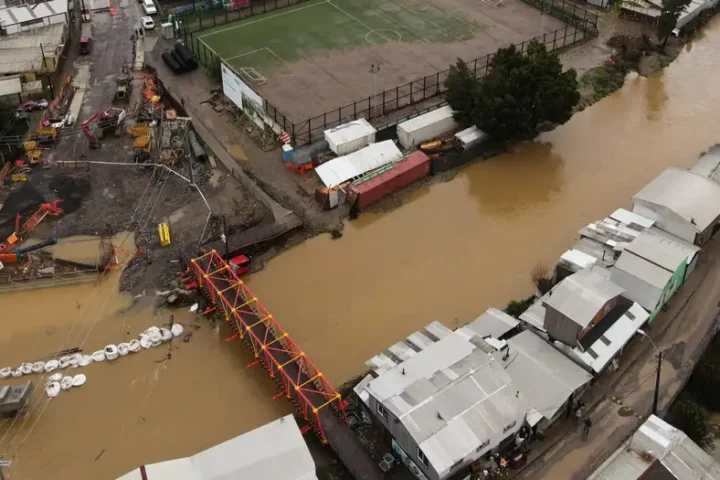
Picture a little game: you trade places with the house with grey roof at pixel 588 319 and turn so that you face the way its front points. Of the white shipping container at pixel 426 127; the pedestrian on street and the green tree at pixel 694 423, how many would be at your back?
1

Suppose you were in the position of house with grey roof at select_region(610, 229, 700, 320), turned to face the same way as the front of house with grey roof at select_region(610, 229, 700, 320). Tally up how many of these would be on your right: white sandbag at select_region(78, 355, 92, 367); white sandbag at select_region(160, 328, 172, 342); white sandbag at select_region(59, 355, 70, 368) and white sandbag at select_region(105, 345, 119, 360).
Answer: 4

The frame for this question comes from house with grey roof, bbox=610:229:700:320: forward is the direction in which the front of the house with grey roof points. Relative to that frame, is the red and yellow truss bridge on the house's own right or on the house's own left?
on the house's own right

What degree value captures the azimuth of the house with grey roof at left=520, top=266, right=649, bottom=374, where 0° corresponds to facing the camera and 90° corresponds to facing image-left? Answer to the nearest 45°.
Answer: approximately 315°

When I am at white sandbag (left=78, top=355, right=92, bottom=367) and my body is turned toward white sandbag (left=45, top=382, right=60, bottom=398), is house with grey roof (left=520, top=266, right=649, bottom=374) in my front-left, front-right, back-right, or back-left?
back-left

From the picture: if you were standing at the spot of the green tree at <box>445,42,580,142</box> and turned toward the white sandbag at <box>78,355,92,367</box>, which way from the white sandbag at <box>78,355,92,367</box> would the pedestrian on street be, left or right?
left

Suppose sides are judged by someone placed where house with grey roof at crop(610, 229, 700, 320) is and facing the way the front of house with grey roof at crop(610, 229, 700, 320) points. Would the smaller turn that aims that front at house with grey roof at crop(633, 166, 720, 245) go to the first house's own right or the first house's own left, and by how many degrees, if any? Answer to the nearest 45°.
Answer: approximately 135° to the first house's own left

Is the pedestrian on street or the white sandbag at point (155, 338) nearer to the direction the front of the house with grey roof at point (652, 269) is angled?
the pedestrian on street

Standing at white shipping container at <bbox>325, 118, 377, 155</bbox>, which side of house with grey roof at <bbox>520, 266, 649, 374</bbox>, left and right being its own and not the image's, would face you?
back

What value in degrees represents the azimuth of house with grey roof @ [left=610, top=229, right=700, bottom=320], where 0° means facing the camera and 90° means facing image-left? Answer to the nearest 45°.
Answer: approximately 315°

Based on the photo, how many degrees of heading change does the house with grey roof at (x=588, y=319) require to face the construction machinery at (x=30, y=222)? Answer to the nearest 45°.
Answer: approximately 135° to its right

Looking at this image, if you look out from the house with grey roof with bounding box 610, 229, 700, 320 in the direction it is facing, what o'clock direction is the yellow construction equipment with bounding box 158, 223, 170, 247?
The yellow construction equipment is roughly at 4 o'clock from the house with grey roof.

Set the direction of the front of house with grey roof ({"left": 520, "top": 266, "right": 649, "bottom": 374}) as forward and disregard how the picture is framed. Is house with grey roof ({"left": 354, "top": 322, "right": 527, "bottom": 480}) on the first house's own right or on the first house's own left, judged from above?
on the first house's own right

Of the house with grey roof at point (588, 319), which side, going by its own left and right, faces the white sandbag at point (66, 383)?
right

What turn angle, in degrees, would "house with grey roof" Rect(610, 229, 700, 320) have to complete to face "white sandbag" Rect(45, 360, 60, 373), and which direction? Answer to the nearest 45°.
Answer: approximately 90° to its right

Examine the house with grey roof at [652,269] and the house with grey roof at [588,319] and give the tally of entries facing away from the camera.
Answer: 0

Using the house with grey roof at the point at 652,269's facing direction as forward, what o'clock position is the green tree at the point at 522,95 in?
The green tree is roughly at 6 o'clock from the house with grey roof.

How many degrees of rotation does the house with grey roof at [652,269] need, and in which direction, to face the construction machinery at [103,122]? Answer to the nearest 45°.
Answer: approximately 135° to its right

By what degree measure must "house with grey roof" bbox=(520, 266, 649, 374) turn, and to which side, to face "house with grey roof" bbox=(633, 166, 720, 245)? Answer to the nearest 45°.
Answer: approximately 135° to its left
